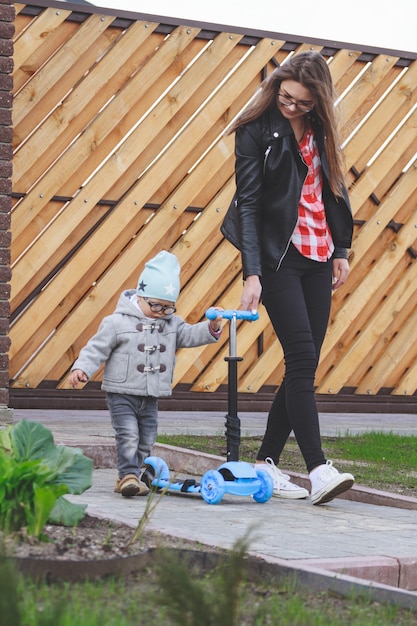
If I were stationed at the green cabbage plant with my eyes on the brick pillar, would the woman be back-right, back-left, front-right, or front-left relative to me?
front-right

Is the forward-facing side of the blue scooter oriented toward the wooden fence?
no

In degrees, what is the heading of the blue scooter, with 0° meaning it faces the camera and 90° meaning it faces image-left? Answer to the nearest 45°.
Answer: approximately 315°

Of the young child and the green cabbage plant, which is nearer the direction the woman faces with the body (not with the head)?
the green cabbage plant

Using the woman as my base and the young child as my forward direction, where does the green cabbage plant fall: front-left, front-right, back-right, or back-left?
front-left

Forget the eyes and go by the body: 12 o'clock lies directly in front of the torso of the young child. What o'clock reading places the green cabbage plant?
The green cabbage plant is roughly at 2 o'clock from the young child.

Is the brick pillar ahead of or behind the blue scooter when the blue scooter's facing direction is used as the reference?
behind

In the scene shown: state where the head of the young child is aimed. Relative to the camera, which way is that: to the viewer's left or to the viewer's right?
to the viewer's right

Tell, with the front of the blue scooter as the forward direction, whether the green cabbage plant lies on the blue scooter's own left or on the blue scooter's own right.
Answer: on the blue scooter's own right
